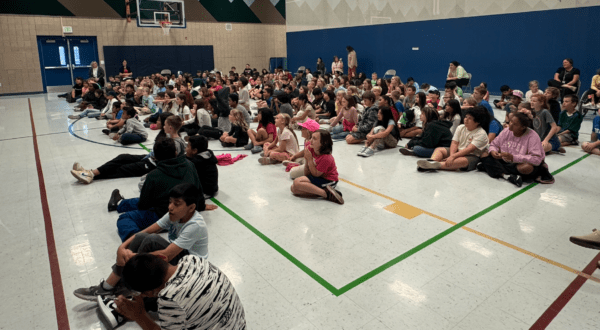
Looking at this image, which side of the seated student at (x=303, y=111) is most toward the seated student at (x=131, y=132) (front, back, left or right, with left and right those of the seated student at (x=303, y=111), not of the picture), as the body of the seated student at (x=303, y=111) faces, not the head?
front

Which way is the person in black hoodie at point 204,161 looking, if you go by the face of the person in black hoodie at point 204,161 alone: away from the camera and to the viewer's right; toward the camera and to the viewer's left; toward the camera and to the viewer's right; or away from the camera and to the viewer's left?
away from the camera and to the viewer's left

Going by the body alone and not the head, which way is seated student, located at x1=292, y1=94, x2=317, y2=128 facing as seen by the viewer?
to the viewer's left

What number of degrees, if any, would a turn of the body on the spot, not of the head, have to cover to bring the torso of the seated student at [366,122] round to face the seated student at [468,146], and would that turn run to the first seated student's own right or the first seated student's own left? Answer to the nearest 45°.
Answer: approximately 135° to the first seated student's own left

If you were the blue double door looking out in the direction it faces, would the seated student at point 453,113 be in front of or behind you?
in front

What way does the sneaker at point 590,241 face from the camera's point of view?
to the viewer's left

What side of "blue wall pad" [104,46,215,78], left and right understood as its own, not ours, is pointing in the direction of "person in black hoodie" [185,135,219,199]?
front

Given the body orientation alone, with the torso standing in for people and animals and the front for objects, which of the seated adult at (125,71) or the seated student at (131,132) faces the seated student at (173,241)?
the seated adult

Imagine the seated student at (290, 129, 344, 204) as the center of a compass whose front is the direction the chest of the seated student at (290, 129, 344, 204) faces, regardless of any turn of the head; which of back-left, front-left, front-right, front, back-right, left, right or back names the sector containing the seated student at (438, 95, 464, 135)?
back-right

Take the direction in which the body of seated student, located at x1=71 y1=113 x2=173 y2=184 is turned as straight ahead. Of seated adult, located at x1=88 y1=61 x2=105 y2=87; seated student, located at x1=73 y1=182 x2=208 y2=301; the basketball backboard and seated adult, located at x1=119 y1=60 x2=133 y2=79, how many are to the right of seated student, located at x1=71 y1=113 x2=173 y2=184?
3

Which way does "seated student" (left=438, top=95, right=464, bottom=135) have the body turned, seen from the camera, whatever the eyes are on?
to the viewer's left

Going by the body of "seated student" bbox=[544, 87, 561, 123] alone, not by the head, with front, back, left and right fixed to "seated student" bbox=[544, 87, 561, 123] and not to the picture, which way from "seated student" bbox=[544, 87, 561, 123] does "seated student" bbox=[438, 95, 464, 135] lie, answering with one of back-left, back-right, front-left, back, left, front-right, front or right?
front-left

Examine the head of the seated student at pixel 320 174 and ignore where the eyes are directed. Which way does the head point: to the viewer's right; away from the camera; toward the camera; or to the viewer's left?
to the viewer's left

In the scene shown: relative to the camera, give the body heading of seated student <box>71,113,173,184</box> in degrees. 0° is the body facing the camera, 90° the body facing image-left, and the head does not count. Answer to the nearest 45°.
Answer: approximately 90°
